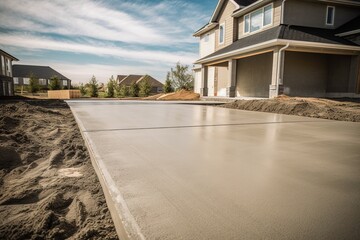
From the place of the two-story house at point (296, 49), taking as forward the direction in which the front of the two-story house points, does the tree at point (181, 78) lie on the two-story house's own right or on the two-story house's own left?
on the two-story house's own right

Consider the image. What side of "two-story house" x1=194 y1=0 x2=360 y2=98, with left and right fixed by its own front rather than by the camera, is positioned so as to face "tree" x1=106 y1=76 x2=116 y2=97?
right

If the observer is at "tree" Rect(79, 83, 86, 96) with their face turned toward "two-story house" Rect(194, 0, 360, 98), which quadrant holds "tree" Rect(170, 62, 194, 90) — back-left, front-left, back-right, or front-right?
front-left

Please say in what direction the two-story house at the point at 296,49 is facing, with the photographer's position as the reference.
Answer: facing the viewer and to the left of the viewer

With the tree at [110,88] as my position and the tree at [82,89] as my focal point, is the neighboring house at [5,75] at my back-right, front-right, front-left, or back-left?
front-left

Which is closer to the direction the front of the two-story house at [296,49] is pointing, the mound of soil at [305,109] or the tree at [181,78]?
the mound of soil
